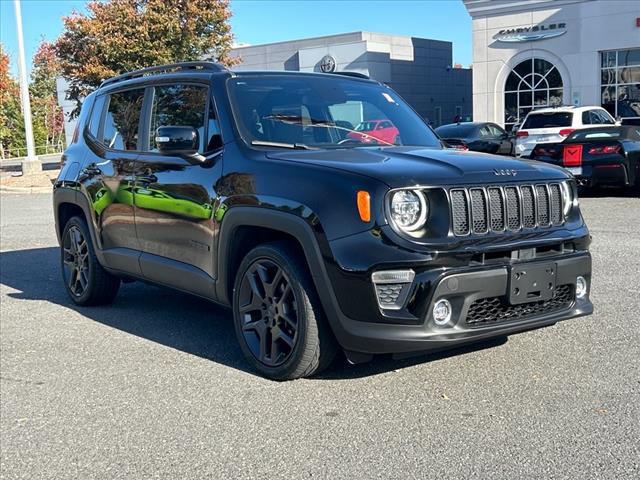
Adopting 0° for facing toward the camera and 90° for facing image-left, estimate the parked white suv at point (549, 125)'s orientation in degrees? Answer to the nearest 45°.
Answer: approximately 225°

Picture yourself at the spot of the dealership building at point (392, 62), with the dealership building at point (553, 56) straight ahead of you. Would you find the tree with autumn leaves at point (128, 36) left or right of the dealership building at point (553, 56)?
right

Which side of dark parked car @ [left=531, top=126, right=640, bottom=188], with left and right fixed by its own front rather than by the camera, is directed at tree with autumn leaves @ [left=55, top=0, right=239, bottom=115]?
left

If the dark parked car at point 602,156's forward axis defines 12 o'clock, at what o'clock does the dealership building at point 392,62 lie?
The dealership building is roughly at 10 o'clock from the dark parked car.

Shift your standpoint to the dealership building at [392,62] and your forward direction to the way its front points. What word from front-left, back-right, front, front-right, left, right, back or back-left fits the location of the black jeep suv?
front-left

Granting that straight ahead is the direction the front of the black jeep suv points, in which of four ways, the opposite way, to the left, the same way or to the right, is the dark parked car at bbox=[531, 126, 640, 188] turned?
to the left

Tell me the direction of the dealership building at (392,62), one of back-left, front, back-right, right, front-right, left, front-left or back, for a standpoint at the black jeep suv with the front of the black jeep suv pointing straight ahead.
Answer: back-left

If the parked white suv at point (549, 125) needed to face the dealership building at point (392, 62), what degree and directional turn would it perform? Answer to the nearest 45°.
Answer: approximately 45° to its left

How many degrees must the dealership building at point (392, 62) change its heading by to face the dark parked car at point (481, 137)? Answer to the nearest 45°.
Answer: approximately 45° to its left

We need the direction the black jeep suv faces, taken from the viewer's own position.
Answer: facing the viewer and to the right of the viewer

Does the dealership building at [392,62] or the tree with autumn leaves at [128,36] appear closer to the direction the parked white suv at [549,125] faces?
the dealership building

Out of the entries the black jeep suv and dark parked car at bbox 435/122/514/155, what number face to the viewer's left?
0
